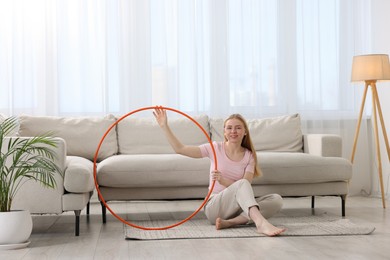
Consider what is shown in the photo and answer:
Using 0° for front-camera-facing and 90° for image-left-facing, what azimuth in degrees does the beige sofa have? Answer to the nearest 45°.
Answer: approximately 0°

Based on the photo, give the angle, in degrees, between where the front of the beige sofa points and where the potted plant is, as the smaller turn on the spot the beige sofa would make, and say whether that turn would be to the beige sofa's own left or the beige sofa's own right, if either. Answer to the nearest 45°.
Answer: approximately 45° to the beige sofa's own right
